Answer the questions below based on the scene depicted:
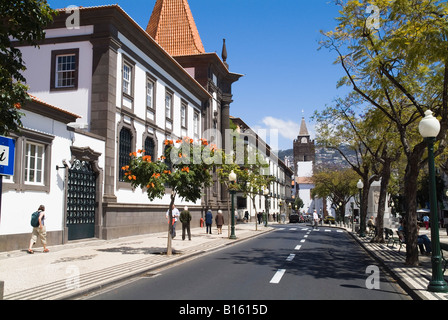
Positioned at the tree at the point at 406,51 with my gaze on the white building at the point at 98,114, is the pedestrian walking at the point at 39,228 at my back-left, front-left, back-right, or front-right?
front-left

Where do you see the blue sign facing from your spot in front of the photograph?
facing the viewer

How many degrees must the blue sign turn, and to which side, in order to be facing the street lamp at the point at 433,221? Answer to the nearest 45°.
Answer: approximately 90° to its left

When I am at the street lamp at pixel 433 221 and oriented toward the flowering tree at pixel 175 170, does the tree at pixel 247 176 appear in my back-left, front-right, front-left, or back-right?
front-right

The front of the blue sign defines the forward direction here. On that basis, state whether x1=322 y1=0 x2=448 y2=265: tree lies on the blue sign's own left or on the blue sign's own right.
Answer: on the blue sign's own left

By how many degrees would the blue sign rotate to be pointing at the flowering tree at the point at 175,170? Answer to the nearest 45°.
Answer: approximately 135° to its left

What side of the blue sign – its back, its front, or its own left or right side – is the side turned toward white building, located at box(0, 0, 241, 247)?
back

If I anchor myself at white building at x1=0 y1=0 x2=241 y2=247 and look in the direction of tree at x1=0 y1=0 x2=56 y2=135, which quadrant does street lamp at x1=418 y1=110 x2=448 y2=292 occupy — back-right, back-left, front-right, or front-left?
front-left

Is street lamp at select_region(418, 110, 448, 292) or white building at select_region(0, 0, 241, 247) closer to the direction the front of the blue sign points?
the street lamp
